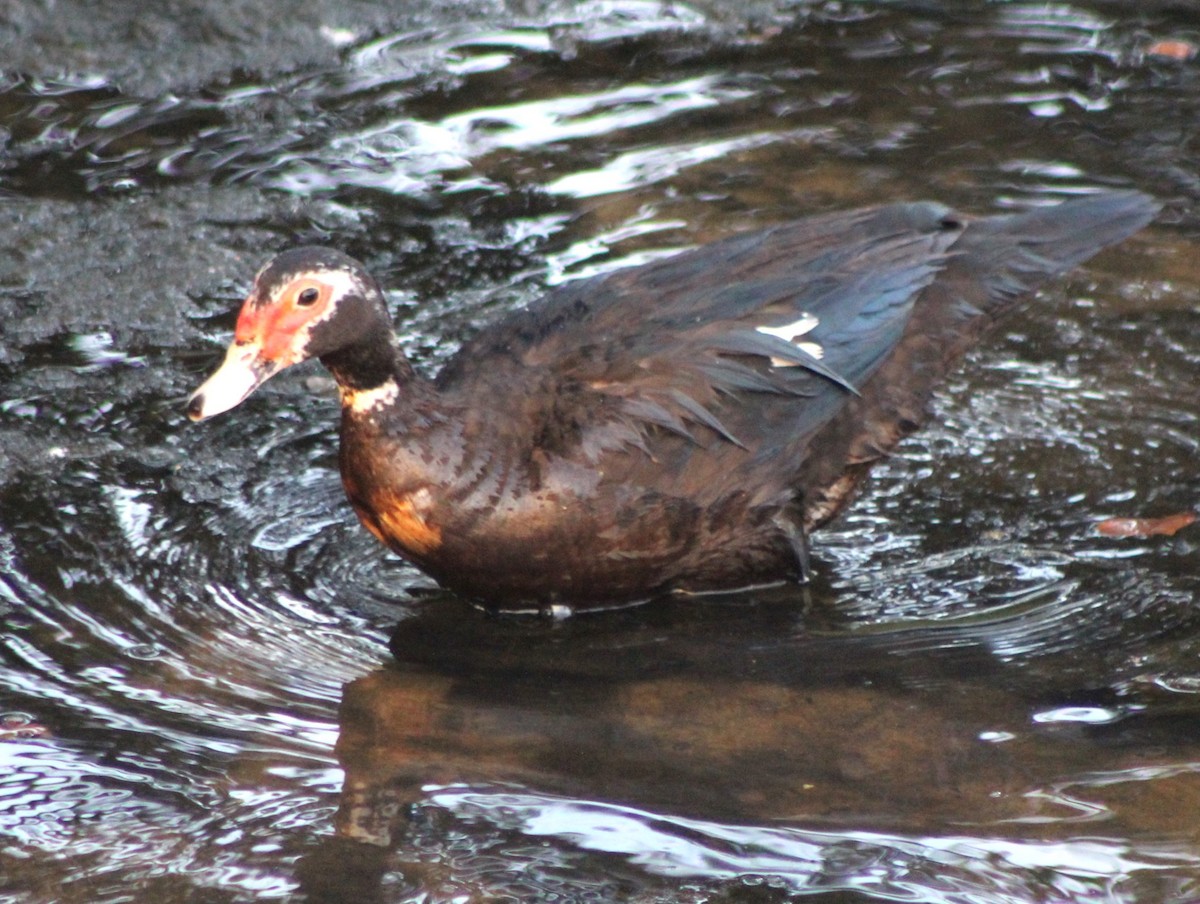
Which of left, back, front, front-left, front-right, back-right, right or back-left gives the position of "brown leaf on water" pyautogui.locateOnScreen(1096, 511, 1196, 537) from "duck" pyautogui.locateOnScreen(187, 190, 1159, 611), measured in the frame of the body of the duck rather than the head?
back

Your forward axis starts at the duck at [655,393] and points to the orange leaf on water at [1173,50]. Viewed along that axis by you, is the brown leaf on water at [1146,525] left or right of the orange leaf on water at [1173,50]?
right

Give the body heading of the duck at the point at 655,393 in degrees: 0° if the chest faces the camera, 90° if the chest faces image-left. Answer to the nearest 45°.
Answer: approximately 90°

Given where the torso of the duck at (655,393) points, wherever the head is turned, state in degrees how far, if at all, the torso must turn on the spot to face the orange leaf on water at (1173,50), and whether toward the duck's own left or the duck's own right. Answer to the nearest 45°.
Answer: approximately 135° to the duck's own right
